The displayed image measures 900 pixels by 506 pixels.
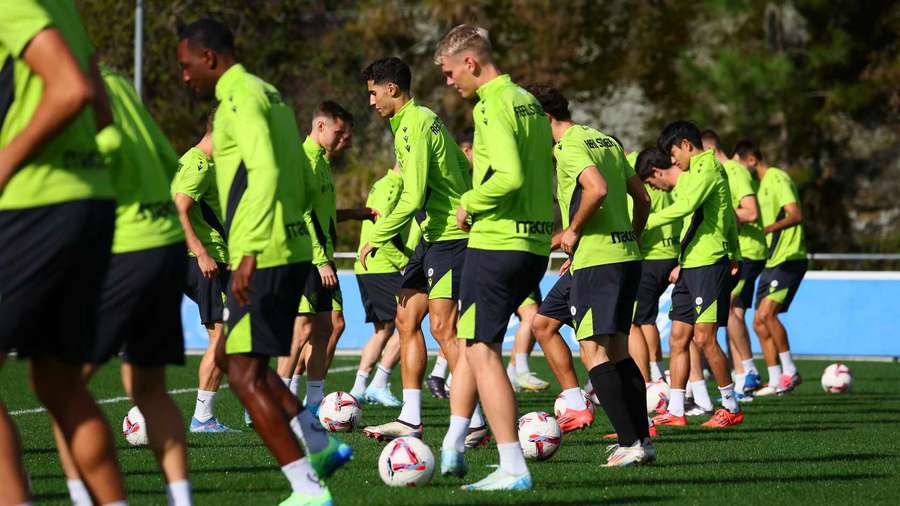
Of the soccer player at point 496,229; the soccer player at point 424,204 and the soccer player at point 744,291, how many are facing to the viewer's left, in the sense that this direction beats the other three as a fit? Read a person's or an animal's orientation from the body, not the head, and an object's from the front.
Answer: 3

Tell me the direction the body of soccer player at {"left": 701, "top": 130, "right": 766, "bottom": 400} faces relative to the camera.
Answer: to the viewer's left

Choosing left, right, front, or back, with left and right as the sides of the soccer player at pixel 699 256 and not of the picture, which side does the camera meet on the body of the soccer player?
left

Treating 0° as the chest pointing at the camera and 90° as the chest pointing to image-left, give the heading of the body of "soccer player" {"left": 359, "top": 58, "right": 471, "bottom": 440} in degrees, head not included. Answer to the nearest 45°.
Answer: approximately 90°

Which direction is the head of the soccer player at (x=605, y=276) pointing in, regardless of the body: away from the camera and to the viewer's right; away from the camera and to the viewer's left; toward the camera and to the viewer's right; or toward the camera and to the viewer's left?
away from the camera and to the viewer's left

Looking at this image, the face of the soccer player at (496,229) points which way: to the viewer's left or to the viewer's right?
to the viewer's left

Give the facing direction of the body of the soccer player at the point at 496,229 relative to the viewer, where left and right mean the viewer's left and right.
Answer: facing to the left of the viewer

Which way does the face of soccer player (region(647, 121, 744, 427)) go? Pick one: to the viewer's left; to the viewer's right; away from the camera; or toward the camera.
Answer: to the viewer's left

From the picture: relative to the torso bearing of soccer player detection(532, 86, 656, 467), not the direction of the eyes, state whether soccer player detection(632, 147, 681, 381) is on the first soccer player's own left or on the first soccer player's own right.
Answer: on the first soccer player's own right

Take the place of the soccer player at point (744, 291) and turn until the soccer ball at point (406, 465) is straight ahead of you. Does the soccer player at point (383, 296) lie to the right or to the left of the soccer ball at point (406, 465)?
right

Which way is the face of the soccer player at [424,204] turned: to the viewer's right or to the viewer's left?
to the viewer's left

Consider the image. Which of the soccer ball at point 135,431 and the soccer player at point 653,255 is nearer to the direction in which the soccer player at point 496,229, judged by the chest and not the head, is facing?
the soccer ball

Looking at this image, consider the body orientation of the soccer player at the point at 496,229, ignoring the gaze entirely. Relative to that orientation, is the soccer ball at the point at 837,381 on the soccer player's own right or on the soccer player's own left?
on the soccer player's own right
